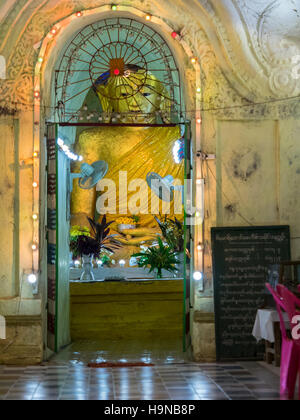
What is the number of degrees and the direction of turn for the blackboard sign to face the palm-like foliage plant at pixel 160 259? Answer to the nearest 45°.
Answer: approximately 135° to its right

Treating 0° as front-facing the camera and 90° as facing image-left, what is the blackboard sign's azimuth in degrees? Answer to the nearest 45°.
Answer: approximately 0°

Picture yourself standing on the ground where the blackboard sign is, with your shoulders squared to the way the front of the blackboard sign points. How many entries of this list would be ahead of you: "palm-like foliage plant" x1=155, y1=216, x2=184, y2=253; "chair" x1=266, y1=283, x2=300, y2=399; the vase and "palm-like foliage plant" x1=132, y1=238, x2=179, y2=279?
1

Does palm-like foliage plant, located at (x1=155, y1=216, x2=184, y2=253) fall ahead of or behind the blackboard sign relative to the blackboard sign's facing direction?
behind

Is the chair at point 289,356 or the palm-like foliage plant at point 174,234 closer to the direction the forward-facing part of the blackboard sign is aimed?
the chair

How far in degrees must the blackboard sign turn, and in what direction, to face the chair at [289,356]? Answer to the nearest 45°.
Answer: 0° — it already faces it

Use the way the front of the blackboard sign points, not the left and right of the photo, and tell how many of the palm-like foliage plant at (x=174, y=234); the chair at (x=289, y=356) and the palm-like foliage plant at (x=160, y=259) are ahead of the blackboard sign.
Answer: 1

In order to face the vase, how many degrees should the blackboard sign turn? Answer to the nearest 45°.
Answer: approximately 135° to its right

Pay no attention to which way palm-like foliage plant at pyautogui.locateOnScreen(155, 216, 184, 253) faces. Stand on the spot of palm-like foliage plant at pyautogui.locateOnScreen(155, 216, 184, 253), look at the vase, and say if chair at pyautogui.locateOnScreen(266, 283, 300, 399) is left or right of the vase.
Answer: left

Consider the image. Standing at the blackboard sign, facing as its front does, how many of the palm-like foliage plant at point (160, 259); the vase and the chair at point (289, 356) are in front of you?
1

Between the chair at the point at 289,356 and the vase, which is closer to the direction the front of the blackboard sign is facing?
the chair
